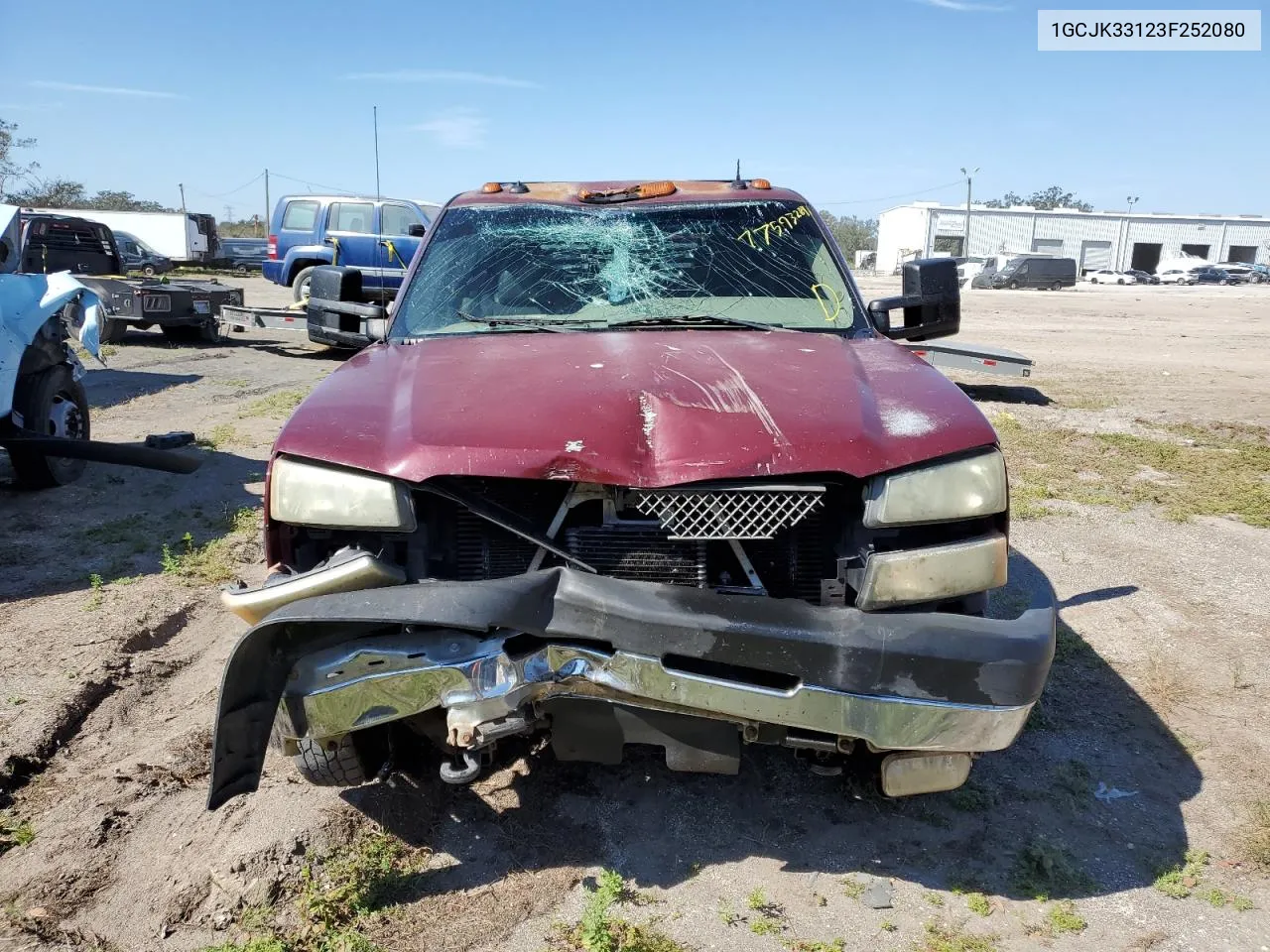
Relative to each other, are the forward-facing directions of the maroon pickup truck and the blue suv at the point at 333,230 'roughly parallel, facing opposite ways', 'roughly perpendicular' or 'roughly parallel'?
roughly perpendicular

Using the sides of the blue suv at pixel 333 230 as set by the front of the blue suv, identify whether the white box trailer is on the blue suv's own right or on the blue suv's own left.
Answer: on the blue suv's own left

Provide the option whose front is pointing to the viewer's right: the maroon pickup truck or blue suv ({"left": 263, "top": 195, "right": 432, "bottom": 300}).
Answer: the blue suv

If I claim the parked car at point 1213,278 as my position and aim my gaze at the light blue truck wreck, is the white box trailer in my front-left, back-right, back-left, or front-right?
front-right

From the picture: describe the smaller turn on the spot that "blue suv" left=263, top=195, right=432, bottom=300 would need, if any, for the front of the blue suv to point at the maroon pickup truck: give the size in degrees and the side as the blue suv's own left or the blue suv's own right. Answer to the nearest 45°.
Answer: approximately 90° to the blue suv's own right

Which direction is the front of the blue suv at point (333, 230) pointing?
to the viewer's right

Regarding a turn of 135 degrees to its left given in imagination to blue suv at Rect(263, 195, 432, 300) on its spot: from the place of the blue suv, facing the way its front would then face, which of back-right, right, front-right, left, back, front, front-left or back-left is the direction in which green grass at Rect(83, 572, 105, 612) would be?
back-left

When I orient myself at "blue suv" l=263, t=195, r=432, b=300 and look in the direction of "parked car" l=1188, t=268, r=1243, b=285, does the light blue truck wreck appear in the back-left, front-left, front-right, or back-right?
back-right

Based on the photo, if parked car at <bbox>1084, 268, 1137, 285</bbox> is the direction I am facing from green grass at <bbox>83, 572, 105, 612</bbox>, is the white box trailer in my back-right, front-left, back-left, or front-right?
front-left

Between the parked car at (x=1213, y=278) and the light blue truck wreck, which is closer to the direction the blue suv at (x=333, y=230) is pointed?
the parked car

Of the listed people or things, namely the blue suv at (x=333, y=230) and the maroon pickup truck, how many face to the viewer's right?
1

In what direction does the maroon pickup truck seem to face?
toward the camera

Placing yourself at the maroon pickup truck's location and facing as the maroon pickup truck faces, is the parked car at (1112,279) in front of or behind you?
behind
